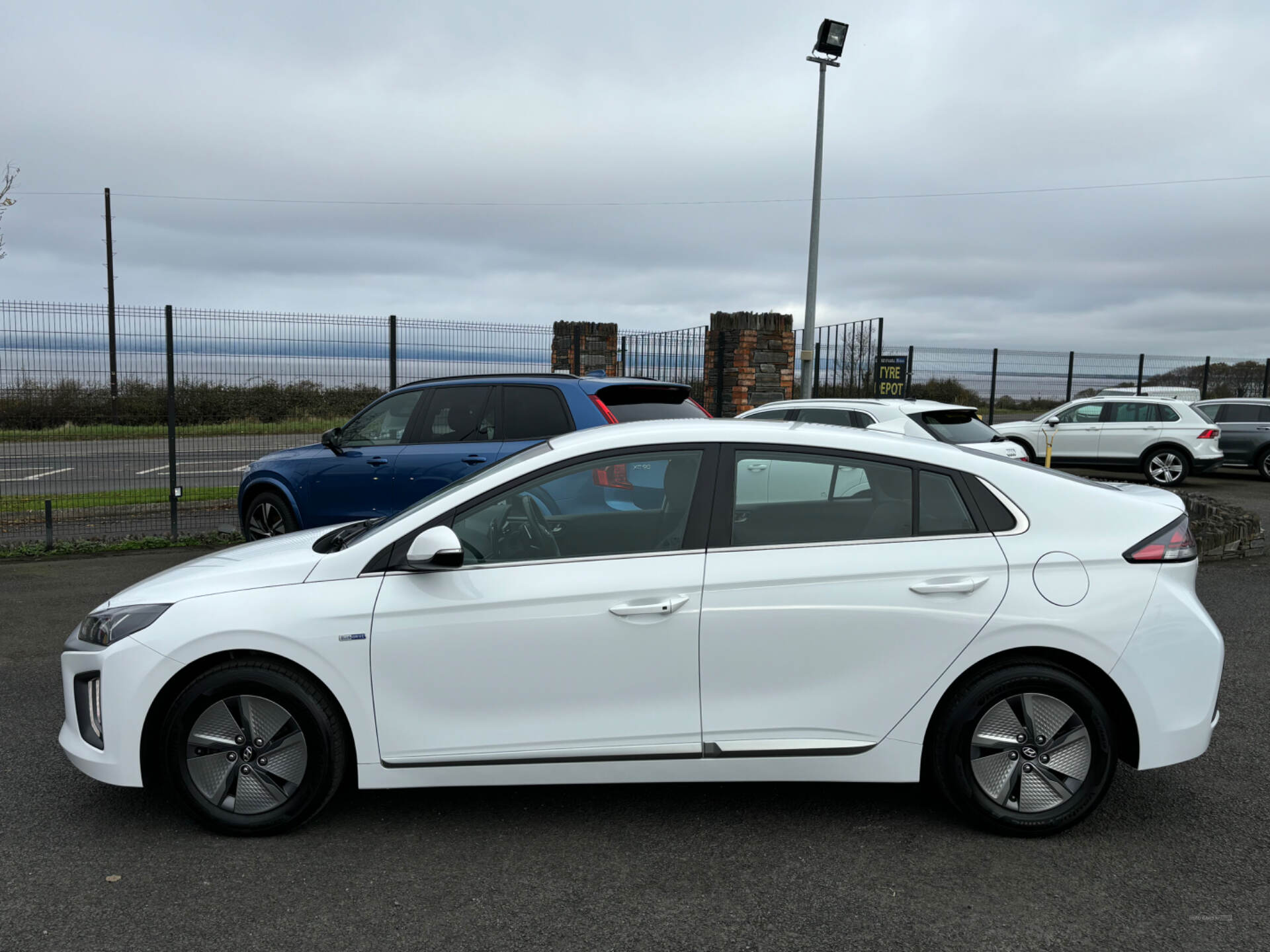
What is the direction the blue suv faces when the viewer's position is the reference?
facing away from the viewer and to the left of the viewer

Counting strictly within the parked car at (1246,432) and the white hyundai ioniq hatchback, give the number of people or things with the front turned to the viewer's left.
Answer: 2

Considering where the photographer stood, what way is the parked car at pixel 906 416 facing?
facing away from the viewer and to the left of the viewer

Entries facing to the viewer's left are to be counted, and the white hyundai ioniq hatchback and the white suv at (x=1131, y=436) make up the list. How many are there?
2

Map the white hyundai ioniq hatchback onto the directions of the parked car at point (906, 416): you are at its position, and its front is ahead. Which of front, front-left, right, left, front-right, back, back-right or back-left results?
back-left

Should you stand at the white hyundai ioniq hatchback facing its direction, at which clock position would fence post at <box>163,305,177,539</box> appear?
The fence post is roughly at 2 o'clock from the white hyundai ioniq hatchback.

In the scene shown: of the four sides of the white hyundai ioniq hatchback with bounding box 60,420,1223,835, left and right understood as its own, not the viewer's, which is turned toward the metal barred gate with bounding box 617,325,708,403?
right

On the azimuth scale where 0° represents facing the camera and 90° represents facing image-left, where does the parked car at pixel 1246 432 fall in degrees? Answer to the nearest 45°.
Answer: approximately 90°

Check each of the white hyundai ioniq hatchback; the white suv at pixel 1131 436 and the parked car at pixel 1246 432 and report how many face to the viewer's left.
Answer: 3

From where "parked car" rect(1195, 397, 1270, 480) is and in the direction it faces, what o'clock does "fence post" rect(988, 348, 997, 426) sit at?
The fence post is roughly at 1 o'clock from the parked car.

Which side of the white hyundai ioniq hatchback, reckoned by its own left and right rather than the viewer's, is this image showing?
left

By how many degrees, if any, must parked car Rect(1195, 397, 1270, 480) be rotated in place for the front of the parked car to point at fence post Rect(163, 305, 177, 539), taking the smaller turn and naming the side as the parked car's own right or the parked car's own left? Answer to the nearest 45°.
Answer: approximately 45° to the parked car's own left

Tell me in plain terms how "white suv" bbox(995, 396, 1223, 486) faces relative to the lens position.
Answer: facing to the left of the viewer

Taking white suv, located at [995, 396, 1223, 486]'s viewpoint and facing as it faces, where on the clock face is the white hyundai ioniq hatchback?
The white hyundai ioniq hatchback is roughly at 9 o'clock from the white suv.
